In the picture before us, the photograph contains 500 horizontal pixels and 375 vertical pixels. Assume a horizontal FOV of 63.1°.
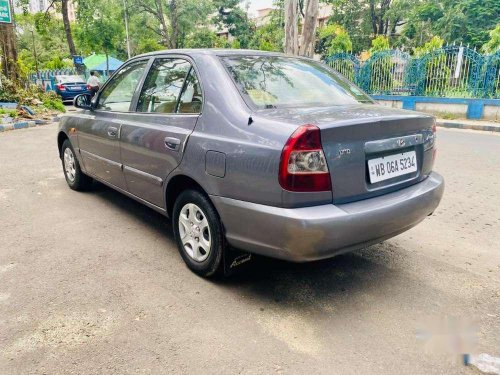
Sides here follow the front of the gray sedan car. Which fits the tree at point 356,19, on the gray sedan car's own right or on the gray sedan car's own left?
on the gray sedan car's own right

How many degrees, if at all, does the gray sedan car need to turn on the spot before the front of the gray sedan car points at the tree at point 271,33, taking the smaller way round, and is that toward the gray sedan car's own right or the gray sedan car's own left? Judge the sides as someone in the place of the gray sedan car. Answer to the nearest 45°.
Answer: approximately 45° to the gray sedan car's own right

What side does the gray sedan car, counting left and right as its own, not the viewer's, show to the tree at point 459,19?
right

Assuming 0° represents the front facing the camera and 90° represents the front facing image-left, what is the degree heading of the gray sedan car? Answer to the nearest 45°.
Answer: approximately 135°

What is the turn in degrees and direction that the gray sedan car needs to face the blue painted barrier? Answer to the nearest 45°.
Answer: approximately 90° to its right

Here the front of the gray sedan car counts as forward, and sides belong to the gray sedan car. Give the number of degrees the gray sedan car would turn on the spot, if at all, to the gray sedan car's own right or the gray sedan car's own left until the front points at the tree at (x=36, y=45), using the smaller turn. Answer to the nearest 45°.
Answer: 0° — it already faces it

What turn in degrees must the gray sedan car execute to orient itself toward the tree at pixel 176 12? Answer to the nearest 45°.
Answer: approximately 45° to its right

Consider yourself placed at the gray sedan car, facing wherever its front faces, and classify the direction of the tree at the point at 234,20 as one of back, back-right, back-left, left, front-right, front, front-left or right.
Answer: front-right

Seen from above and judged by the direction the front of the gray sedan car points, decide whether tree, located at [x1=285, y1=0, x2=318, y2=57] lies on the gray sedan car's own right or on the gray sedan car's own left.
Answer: on the gray sedan car's own right

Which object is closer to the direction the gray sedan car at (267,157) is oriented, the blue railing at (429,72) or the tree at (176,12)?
the tree

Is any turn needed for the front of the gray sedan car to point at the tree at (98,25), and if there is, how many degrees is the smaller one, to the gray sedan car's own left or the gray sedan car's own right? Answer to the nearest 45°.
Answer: approximately 45° to the gray sedan car's own right
